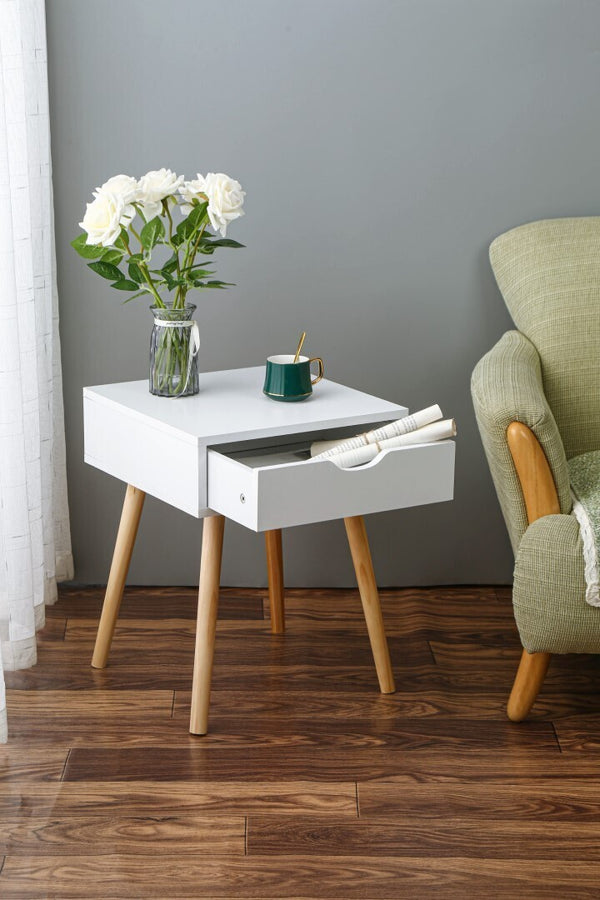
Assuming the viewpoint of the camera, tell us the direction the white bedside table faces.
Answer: facing the viewer and to the right of the viewer

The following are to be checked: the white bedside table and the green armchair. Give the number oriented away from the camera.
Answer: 0

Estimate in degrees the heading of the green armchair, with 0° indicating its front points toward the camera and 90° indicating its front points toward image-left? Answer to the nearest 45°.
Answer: approximately 0°

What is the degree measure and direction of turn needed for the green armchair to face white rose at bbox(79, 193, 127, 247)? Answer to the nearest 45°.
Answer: approximately 90° to its right
